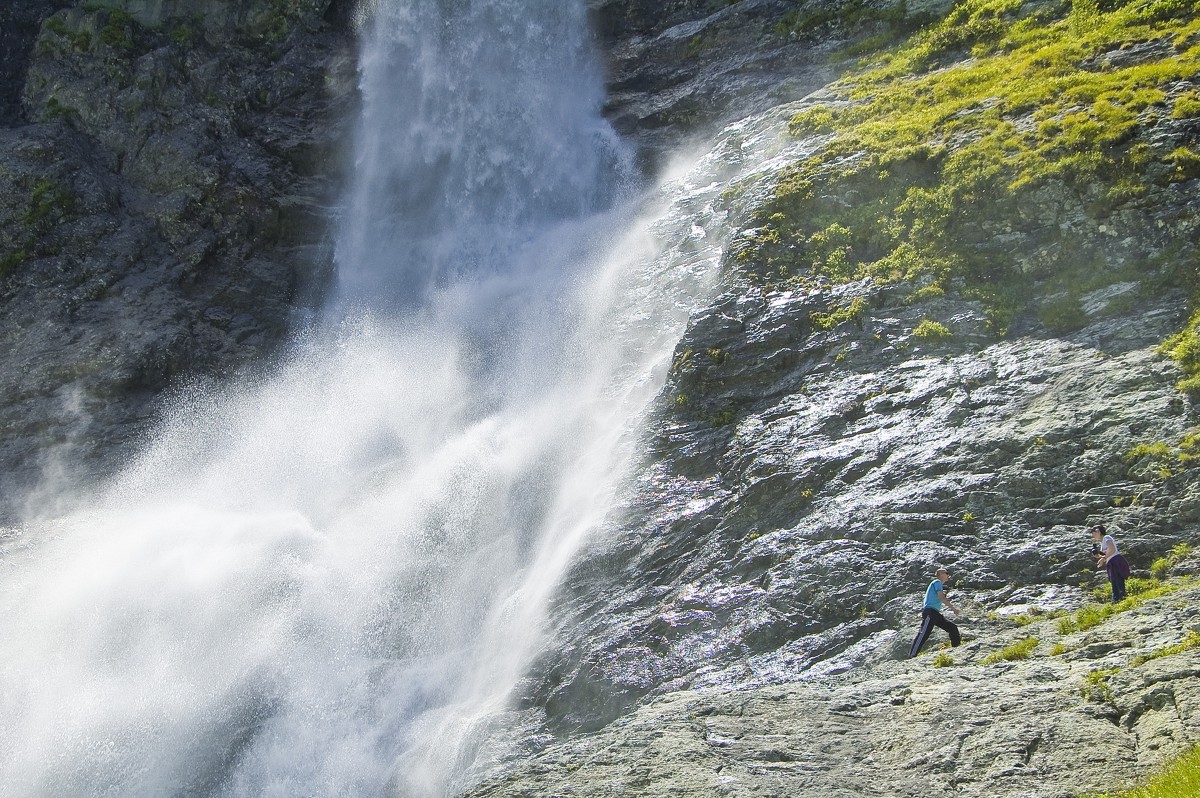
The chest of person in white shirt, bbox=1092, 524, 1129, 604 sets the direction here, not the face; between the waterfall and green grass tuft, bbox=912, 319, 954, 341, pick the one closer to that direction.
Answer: the waterfall

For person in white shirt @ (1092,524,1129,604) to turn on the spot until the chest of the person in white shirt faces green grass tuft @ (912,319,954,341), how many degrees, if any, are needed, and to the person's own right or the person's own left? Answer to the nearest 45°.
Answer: approximately 90° to the person's own right

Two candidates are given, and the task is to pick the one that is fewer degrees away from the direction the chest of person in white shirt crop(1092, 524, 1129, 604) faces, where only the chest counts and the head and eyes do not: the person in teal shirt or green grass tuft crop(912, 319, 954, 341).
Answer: the person in teal shirt

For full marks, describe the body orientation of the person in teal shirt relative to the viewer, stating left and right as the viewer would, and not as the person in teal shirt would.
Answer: facing to the right of the viewer

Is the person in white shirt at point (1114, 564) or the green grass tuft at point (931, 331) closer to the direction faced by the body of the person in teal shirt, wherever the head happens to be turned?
the person in white shirt

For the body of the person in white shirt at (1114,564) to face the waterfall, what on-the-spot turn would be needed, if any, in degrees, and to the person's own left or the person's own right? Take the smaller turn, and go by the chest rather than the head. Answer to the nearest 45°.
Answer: approximately 45° to the person's own right

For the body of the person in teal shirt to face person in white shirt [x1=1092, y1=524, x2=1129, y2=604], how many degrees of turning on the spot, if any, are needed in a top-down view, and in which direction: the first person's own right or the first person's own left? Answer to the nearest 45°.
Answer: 0° — they already face them

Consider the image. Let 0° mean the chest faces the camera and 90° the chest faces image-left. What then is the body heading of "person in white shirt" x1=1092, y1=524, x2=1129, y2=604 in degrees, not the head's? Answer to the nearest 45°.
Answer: approximately 90°

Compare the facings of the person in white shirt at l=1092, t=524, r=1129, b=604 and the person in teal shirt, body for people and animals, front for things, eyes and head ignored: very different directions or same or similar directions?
very different directions
